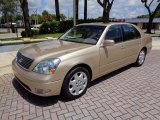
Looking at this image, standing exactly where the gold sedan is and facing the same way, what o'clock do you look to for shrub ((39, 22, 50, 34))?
The shrub is roughly at 4 o'clock from the gold sedan.

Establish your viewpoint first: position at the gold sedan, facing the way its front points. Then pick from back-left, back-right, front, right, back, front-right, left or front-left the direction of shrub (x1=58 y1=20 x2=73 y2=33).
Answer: back-right

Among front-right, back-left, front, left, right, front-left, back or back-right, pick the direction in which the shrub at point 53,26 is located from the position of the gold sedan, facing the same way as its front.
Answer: back-right

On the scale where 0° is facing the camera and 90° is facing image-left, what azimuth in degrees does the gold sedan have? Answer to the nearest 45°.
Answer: approximately 45°

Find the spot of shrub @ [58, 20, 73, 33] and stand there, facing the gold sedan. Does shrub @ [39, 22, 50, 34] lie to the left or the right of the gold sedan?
right
